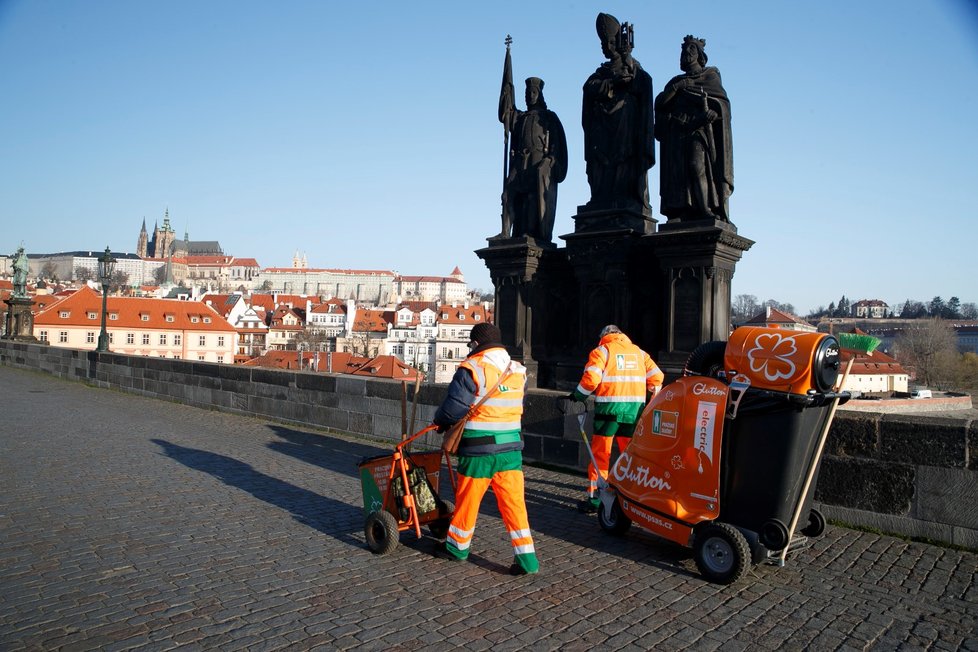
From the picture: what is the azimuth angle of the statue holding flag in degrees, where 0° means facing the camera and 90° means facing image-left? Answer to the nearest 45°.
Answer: approximately 45°

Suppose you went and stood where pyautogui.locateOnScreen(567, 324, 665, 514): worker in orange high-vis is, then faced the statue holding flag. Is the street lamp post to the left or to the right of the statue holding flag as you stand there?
left

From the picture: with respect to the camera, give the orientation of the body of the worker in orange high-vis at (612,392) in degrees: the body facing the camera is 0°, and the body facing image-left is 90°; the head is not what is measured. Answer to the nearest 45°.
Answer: approximately 135°

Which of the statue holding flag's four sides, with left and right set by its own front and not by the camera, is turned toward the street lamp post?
right

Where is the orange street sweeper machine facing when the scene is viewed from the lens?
facing away from the viewer and to the left of the viewer

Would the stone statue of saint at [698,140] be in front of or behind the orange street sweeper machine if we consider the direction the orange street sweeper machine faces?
in front
